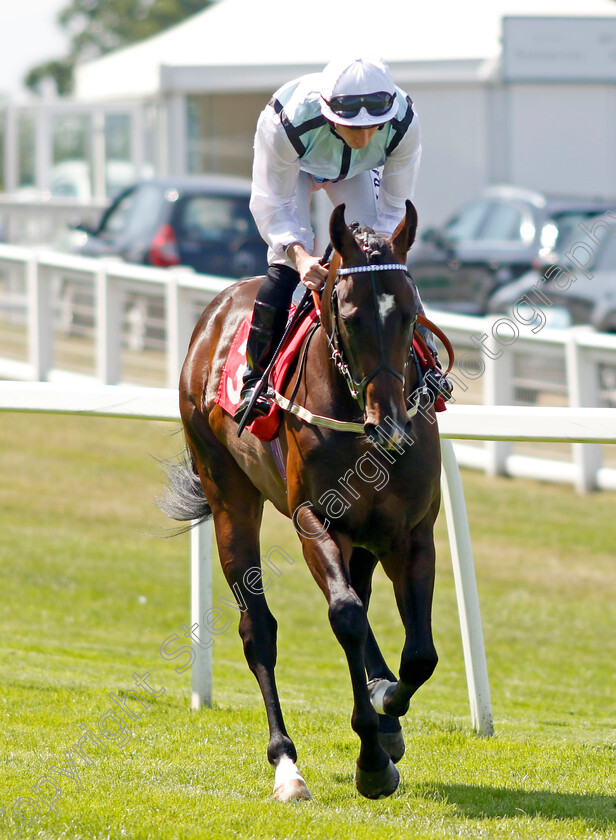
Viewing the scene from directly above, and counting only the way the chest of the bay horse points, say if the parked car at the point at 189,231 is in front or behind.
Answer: behind

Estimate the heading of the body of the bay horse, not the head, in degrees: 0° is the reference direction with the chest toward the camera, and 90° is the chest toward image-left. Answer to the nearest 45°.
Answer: approximately 315°

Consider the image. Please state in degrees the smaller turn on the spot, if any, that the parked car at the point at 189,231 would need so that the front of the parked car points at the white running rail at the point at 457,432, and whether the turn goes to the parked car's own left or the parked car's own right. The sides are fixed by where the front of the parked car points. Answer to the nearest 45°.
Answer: approximately 135° to the parked car's own left

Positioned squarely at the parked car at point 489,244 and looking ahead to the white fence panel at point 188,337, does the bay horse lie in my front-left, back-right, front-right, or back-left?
front-left

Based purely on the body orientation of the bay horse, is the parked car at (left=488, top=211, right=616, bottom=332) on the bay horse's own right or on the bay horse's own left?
on the bay horse's own left

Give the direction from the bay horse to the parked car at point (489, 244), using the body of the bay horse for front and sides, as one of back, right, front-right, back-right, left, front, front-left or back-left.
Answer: back-left

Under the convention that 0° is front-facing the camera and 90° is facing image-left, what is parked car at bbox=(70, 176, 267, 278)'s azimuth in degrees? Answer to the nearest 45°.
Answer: approximately 135°

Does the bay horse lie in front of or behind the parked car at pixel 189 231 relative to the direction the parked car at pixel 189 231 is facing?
behind

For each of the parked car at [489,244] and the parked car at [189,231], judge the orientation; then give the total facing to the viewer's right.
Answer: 0

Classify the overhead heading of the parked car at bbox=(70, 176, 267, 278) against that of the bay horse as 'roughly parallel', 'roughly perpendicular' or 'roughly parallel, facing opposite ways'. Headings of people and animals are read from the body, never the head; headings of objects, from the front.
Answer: roughly parallel, facing opposite ways
